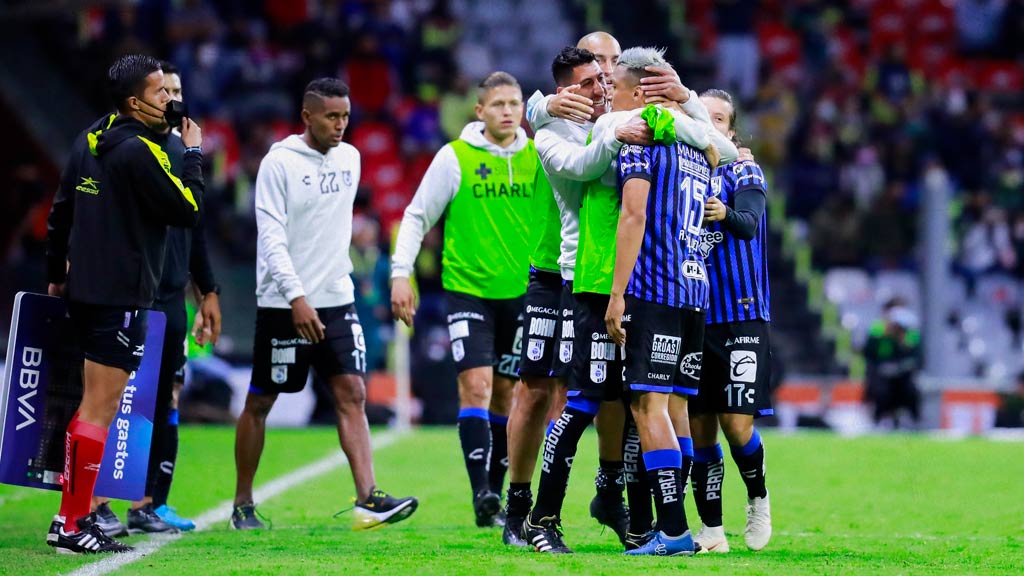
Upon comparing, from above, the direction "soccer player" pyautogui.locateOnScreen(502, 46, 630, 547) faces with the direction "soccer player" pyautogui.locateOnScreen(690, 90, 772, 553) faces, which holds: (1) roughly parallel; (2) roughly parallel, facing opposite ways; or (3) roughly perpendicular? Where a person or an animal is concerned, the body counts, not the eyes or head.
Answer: roughly perpendicular

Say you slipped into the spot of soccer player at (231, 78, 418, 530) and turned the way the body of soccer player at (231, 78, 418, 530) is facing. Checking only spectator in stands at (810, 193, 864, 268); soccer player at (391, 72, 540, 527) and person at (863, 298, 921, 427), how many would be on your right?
0

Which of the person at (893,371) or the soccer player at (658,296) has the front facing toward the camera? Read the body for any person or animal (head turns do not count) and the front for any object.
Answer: the person

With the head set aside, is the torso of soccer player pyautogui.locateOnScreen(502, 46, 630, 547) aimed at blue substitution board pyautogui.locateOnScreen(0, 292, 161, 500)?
no

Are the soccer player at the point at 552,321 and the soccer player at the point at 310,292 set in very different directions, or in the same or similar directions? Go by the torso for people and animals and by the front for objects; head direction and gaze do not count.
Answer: same or similar directions

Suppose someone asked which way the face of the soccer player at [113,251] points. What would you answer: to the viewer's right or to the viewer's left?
to the viewer's right

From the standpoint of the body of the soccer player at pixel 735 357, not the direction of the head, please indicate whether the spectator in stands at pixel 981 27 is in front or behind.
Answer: behind

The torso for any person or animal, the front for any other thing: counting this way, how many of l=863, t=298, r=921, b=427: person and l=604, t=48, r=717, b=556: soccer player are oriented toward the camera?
1

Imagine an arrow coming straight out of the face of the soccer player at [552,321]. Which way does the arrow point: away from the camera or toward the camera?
toward the camera

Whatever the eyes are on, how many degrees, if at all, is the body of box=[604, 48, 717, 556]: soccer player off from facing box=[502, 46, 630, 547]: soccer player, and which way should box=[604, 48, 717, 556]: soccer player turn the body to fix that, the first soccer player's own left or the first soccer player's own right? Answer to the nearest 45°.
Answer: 0° — they already face them

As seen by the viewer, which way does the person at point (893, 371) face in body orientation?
toward the camera

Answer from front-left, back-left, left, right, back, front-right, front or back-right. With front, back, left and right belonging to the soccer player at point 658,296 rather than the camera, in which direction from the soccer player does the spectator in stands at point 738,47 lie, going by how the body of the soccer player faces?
front-right

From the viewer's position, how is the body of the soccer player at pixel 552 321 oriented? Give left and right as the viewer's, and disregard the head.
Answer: facing the viewer and to the right of the viewer

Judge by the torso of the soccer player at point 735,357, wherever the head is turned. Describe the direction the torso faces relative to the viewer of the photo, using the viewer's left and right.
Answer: facing the viewer and to the left of the viewer

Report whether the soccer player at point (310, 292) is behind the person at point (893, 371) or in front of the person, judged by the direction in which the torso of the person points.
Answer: in front
